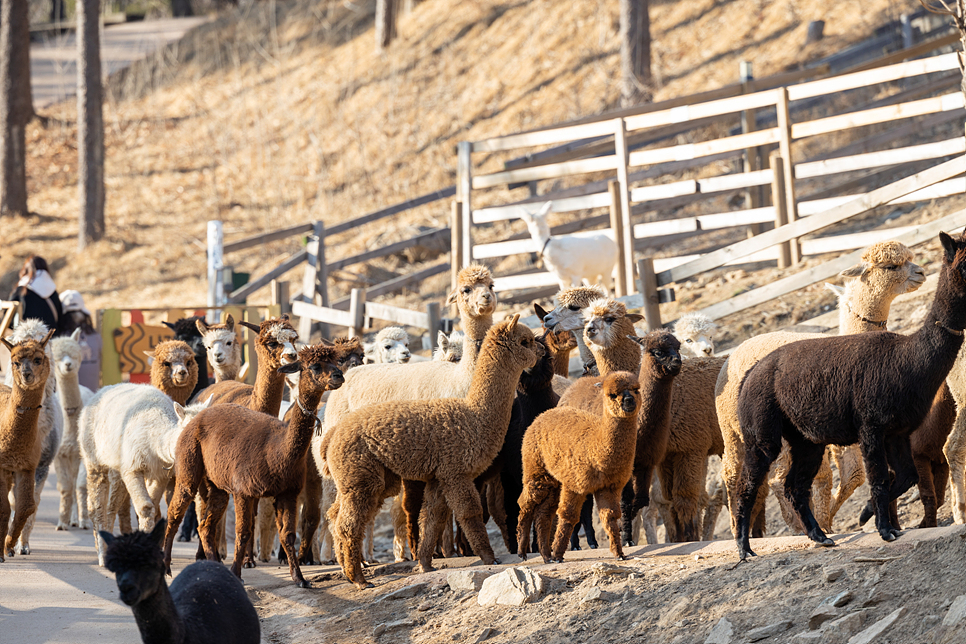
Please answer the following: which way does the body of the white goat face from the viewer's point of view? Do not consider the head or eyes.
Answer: to the viewer's left

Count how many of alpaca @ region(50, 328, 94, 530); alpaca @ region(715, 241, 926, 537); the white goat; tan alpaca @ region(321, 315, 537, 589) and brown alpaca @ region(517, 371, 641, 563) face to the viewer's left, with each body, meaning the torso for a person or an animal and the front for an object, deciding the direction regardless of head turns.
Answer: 1

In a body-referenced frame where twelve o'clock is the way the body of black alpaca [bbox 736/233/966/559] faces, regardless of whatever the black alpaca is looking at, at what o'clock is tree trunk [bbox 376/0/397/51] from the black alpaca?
The tree trunk is roughly at 8 o'clock from the black alpaca.

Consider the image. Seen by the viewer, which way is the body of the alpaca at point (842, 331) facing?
to the viewer's right

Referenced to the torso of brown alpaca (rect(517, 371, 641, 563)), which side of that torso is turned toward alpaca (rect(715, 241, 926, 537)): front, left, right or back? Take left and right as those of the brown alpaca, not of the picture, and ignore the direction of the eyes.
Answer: left

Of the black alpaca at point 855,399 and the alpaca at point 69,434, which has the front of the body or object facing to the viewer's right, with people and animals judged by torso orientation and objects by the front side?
the black alpaca

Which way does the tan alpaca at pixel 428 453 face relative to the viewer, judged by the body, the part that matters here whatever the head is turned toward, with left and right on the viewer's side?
facing to the right of the viewer

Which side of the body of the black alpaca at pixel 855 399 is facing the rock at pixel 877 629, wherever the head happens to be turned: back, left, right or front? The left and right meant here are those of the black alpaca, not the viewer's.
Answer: right

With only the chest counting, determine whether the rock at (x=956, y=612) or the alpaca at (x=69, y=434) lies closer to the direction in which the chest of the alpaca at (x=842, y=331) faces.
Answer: the rock

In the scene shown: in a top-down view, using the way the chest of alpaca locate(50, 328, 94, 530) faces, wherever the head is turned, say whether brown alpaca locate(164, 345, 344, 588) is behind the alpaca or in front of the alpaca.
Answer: in front

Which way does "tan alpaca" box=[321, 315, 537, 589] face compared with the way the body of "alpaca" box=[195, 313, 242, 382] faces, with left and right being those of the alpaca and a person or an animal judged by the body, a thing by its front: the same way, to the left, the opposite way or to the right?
to the left

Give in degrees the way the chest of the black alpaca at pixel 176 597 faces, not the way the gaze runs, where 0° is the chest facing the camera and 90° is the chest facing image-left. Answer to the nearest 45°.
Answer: approximately 45°

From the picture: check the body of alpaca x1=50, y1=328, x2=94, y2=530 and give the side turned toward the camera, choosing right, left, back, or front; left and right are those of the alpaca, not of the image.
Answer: front

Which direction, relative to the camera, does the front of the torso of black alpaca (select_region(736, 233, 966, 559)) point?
to the viewer's right

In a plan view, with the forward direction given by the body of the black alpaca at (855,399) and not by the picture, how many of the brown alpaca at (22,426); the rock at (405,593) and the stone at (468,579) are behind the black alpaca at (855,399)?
3

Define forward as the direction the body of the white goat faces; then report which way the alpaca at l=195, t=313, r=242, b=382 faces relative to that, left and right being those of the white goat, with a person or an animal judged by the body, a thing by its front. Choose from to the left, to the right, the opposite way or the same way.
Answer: to the left
